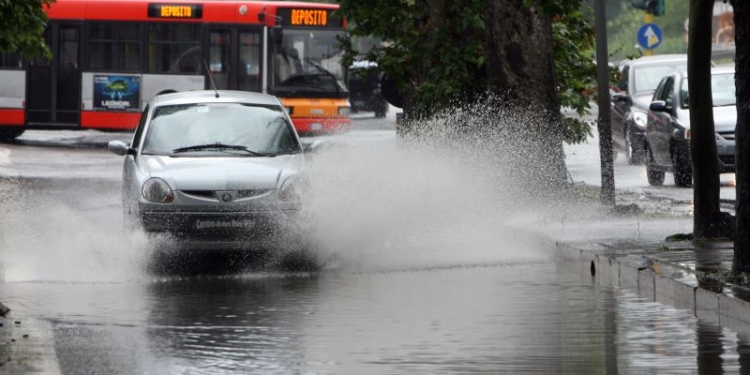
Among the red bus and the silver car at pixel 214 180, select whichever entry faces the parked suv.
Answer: the red bus

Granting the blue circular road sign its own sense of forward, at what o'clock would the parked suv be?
The parked suv is roughly at 12 o'clock from the blue circular road sign.

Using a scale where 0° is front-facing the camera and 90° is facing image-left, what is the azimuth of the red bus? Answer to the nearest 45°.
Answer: approximately 315°

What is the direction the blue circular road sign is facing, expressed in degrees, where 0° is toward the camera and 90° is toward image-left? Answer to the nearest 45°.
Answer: approximately 0°

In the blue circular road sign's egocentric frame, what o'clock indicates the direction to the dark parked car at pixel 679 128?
The dark parked car is roughly at 12 o'clock from the blue circular road sign.

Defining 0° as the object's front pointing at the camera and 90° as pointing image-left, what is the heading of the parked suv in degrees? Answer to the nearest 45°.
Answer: approximately 315°

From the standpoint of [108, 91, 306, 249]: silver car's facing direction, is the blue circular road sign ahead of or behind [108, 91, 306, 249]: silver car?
behind

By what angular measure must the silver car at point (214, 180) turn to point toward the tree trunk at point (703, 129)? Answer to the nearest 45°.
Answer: approximately 90° to its left

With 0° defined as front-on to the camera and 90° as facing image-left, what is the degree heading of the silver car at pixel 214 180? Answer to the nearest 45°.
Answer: approximately 0°
